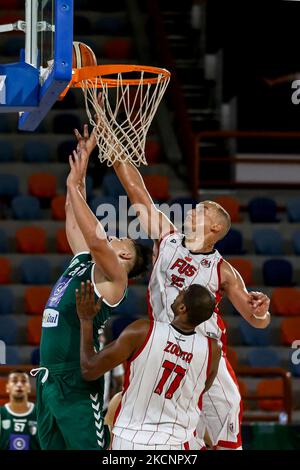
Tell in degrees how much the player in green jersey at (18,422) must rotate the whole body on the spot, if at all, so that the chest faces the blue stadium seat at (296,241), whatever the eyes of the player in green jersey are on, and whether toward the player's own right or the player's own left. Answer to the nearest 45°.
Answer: approximately 135° to the player's own left

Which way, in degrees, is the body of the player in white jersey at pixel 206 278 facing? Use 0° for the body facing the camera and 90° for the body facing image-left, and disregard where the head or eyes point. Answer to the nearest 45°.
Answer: approximately 45°

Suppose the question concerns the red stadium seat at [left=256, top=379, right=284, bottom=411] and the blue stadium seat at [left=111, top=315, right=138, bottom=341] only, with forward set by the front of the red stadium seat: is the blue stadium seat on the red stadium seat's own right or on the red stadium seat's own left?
on the red stadium seat's own right

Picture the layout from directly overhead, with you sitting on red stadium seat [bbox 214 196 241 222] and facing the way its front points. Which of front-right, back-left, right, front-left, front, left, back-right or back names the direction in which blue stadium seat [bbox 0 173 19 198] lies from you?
right

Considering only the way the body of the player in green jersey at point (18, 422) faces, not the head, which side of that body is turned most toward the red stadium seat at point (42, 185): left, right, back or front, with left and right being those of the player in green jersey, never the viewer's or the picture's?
back

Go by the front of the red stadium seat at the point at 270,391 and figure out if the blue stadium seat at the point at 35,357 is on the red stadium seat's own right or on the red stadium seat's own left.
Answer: on the red stadium seat's own right

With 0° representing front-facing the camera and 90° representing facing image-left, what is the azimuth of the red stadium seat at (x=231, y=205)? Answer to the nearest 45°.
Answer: approximately 0°

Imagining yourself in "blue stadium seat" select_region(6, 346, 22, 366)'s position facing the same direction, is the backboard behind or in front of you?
in front

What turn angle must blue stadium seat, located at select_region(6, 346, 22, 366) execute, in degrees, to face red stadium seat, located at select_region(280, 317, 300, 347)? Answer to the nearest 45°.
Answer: approximately 90° to its left

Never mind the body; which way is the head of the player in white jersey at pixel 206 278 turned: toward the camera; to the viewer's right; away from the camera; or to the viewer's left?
to the viewer's left
